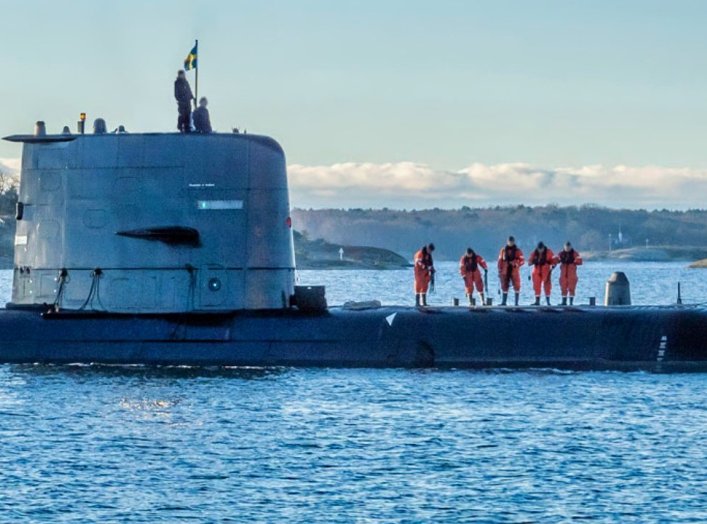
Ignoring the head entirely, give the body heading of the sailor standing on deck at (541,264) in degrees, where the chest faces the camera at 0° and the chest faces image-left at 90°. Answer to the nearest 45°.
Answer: approximately 0°

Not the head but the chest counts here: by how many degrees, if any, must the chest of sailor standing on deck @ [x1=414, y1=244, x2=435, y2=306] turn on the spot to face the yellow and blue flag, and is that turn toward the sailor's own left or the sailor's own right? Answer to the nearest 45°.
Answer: approximately 135° to the sailor's own right

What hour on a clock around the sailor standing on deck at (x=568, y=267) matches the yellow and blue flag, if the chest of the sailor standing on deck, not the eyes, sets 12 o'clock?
The yellow and blue flag is roughly at 2 o'clock from the sailor standing on deck.

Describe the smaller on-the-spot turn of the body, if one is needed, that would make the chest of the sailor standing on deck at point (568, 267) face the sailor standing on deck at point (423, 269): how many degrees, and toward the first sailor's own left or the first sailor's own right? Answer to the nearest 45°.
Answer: approximately 90° to the first sailor's own right
